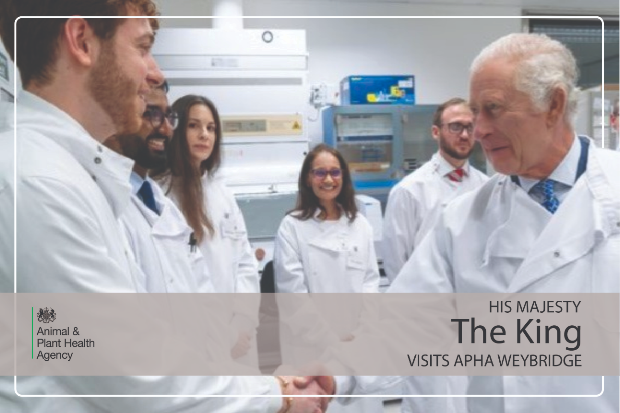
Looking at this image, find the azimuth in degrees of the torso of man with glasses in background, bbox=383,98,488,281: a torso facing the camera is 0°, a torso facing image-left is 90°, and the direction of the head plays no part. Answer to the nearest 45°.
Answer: approximately 315°

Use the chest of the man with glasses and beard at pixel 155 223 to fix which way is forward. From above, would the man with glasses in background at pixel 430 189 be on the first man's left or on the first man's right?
on the first man's left

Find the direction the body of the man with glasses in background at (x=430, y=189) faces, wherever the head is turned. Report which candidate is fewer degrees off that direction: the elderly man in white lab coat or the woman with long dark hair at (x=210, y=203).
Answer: the elderly man in white lab coat

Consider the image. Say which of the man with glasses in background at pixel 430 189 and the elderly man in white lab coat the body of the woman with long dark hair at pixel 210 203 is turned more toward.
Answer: the elderly man in white lab coat

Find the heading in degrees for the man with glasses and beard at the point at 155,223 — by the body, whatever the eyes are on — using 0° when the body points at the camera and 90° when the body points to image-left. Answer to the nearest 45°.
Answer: approximately 315°

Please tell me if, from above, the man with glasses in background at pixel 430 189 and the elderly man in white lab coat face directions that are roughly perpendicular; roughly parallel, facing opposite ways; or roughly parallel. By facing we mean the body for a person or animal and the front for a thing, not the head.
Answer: roughly perpendicular

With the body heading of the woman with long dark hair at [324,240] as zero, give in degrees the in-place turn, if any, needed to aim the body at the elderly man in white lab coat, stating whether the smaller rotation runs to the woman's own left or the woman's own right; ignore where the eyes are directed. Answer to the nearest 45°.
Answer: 0° — they already face them
